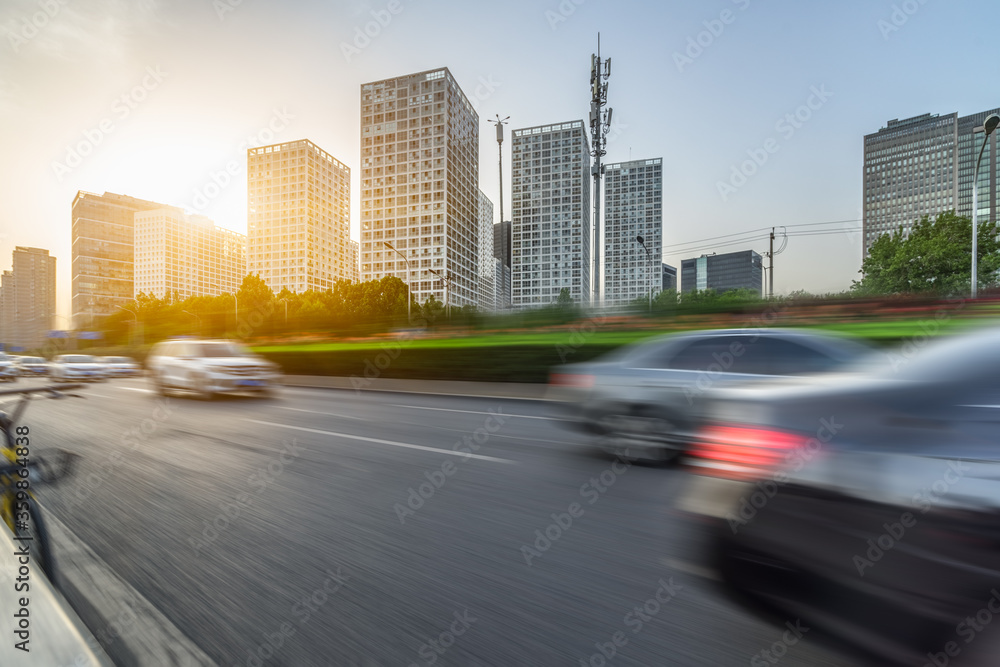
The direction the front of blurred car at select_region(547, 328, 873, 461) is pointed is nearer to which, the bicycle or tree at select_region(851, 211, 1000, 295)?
the tree

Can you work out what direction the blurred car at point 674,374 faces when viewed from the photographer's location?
facing to the right of the viewer

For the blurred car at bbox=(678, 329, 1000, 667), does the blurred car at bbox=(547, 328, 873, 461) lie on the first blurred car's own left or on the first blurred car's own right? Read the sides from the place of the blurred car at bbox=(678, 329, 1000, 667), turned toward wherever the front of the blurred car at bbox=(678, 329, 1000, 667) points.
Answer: on the first blurred car's own left

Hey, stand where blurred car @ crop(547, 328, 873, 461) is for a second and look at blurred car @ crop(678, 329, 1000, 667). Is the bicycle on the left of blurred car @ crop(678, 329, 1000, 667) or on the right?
right

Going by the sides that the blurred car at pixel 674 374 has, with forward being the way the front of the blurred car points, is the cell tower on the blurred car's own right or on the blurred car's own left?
on the blurred car's own left
